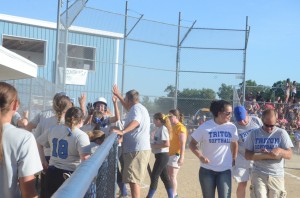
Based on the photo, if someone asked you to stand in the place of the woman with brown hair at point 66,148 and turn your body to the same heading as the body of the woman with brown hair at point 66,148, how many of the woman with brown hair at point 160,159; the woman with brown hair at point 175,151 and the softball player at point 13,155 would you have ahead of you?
2

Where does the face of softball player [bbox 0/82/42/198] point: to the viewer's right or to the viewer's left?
to the viewer's right

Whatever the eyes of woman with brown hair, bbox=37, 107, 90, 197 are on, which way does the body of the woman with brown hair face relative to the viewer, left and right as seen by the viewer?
facing away from the viewer and to the right of the viewer
